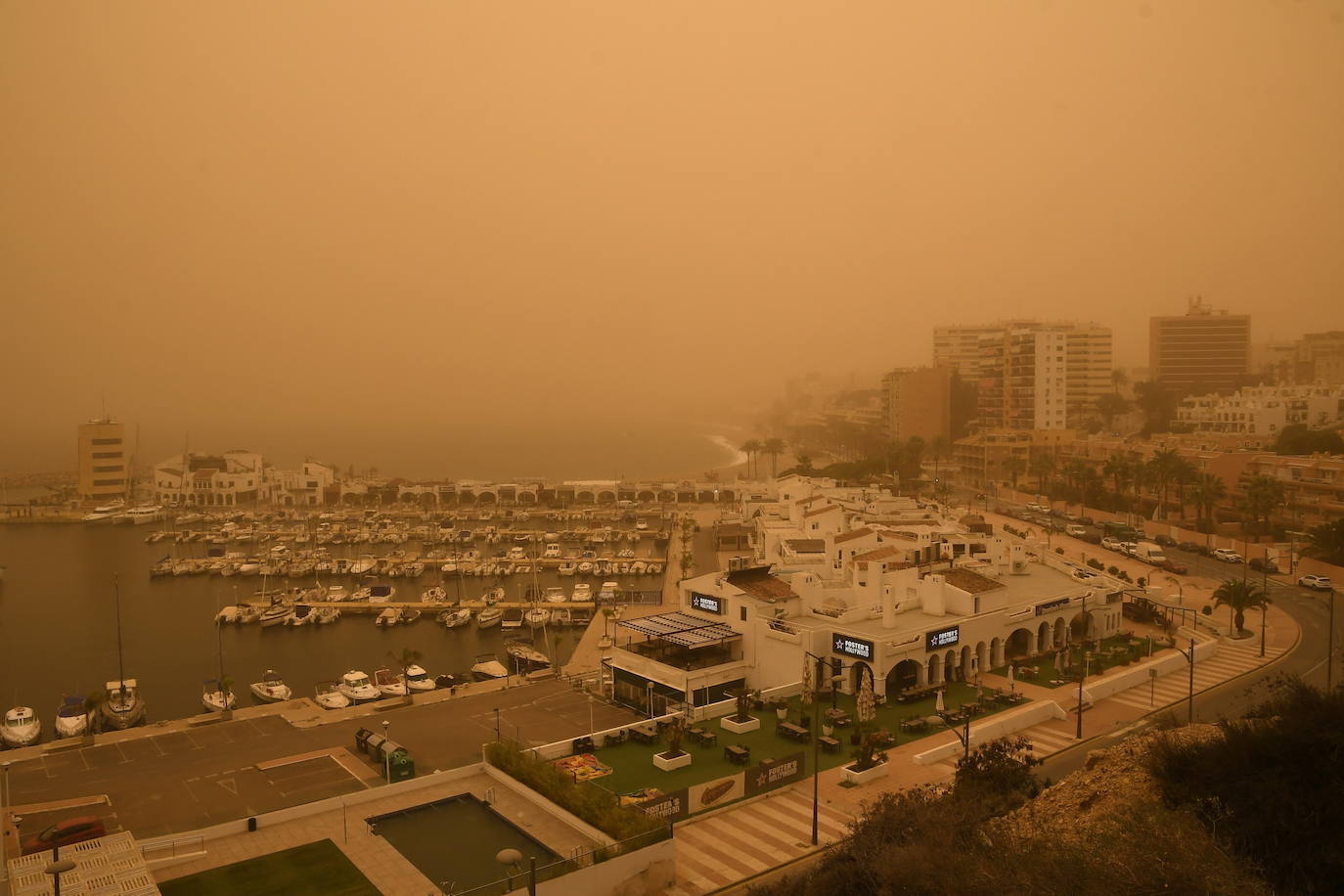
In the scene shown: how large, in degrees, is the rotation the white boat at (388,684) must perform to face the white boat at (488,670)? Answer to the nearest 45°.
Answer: approximately 45° to its left

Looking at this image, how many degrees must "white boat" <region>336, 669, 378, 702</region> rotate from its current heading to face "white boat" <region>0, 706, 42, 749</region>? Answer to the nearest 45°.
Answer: approximately 135° to its right

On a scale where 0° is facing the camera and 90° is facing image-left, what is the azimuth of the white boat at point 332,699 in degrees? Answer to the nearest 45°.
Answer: approximately 315°

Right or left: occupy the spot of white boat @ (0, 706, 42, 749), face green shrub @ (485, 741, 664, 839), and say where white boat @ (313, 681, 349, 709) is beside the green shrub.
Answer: left

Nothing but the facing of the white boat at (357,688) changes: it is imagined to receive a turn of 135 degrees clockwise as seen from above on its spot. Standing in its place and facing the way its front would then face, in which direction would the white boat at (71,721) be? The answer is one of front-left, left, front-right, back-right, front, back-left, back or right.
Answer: front

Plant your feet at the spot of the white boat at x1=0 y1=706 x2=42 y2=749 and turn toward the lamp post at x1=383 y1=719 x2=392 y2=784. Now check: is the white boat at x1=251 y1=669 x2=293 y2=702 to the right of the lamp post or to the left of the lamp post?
left

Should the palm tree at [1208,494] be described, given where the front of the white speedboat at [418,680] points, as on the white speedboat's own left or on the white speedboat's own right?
on the white speedboat's own left

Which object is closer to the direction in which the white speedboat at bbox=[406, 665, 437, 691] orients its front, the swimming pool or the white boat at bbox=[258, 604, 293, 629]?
the swimming pool
